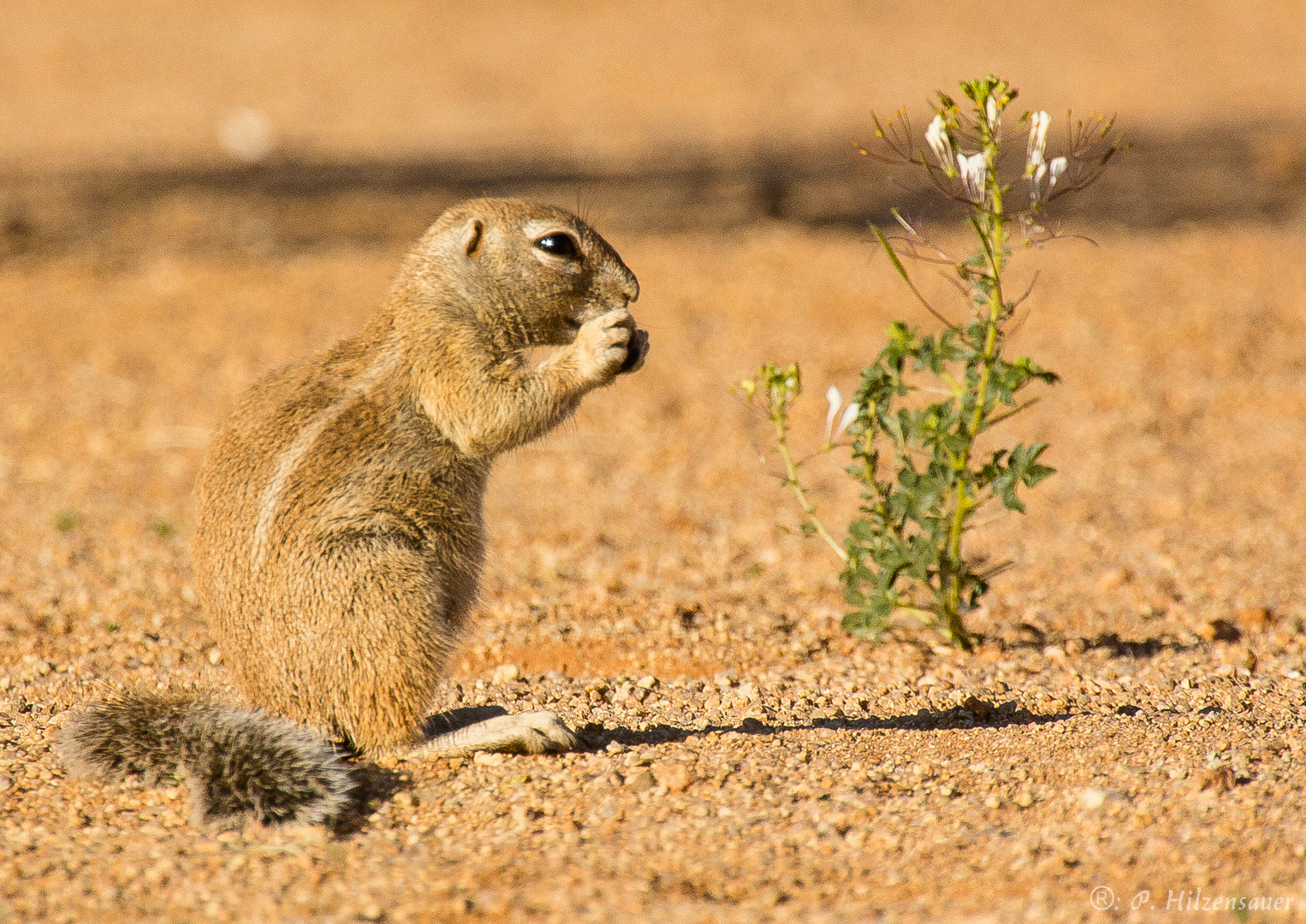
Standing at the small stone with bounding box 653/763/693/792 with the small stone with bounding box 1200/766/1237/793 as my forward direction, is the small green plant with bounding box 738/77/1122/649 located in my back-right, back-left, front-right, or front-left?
front-left

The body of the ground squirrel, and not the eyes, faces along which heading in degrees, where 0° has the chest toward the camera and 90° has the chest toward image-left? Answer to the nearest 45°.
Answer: approximately 270°

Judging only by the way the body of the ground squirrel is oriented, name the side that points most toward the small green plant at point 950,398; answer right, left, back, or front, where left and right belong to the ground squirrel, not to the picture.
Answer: front

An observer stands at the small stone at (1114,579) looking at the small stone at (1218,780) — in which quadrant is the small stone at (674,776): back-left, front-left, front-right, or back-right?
front-right

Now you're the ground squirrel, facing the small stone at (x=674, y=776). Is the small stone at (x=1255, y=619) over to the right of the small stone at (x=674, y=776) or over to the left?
left

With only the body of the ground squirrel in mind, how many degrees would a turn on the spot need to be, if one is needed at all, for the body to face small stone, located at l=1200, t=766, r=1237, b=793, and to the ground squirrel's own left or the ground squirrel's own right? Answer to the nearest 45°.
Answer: approximately 45° to the ground squirrel's own right

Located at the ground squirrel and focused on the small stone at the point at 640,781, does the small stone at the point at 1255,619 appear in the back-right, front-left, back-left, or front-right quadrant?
front-left

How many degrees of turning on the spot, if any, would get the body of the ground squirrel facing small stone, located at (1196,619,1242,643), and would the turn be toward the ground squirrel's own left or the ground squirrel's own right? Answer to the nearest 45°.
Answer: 0° — it already faces it

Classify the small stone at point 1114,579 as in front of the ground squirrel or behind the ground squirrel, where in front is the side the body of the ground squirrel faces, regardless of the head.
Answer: in front
